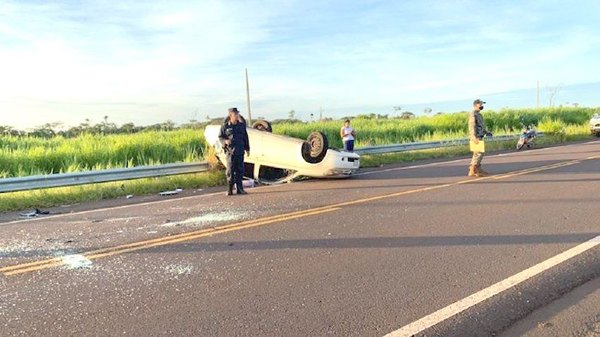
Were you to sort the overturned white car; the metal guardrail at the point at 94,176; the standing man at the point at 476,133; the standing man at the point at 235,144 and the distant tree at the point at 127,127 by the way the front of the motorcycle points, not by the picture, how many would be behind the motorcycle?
0

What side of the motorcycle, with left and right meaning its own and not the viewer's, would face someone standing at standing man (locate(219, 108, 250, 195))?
front

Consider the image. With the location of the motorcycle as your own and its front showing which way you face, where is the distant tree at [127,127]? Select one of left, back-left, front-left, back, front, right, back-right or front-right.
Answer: front-right

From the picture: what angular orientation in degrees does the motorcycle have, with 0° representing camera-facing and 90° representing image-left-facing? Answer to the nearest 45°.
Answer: approximately 45°

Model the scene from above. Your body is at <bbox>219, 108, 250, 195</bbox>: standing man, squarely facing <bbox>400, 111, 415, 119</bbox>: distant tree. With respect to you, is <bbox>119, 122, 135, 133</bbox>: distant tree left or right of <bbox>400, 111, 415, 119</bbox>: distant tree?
left

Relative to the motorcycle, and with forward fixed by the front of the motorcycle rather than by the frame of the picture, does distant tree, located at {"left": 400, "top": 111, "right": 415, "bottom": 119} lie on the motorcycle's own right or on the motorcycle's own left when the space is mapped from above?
on the motorcycle's own right

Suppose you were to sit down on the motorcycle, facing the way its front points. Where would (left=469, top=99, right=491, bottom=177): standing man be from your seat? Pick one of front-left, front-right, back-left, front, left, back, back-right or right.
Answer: front-left

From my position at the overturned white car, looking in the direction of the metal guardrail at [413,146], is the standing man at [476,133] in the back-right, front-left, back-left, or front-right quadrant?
front-right
